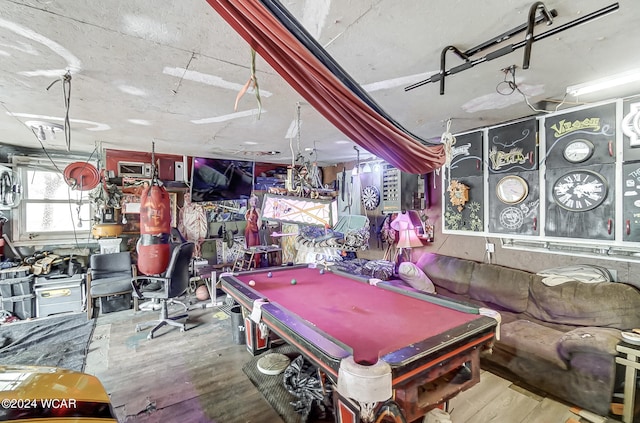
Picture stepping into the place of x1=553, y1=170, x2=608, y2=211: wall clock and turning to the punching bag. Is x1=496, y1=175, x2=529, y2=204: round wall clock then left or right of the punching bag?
right

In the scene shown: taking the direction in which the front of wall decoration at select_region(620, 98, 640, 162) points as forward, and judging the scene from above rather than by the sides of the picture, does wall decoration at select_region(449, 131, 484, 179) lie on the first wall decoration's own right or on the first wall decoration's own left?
on the first wall decoration's own right

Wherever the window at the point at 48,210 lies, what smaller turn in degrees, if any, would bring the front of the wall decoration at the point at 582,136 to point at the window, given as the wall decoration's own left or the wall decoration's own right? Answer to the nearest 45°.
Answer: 0° — it already faces it

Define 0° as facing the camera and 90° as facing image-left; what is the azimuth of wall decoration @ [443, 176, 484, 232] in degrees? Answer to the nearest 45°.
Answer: approximately 45°

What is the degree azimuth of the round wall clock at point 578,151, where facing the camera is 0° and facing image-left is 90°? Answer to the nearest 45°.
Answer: approximately 45°

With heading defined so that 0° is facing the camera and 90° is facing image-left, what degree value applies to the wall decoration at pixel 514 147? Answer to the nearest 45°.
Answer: approximately 45°

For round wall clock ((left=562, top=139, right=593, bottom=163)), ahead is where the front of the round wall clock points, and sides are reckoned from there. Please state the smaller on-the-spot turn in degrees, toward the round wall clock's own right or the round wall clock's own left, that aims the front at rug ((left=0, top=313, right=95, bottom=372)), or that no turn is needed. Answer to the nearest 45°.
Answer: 0° — it already faces it

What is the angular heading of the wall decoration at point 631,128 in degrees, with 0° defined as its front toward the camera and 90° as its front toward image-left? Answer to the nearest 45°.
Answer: approximately 45°

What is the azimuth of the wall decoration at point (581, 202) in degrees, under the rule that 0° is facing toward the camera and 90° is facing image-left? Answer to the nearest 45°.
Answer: approximately 45°
